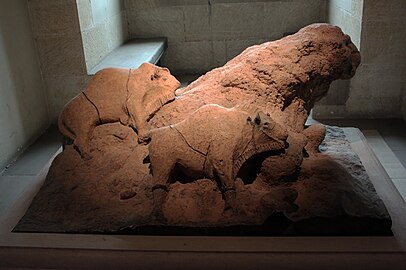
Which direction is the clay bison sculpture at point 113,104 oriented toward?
to the viewer's right

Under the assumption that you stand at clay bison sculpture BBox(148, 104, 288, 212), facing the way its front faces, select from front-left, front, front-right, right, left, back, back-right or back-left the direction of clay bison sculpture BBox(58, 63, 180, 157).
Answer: back-left

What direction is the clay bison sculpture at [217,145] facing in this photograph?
to the viewer's right

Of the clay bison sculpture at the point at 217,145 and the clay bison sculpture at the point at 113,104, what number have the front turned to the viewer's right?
2

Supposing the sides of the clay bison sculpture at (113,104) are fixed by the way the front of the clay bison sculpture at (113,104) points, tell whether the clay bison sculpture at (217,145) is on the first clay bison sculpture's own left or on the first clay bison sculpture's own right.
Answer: on the first clay bison sculpture's own right
